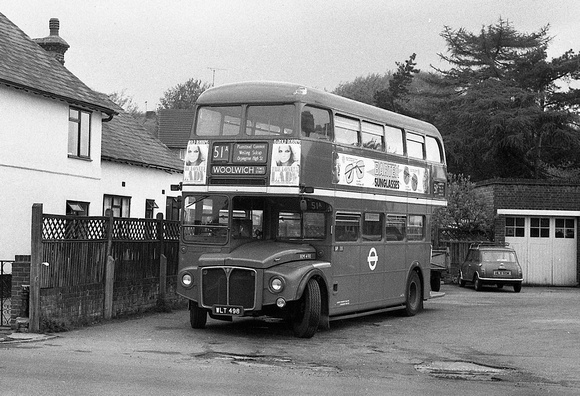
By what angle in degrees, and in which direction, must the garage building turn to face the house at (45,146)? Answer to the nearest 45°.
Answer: approximately 45° to its right

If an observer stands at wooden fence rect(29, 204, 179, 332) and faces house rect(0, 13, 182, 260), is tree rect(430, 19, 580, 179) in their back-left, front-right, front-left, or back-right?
front-right

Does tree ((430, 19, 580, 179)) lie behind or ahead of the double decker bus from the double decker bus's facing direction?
behind

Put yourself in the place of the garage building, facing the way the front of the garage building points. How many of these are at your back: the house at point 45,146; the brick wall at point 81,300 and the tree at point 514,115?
1

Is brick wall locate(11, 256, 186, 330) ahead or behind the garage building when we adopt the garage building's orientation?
ahead

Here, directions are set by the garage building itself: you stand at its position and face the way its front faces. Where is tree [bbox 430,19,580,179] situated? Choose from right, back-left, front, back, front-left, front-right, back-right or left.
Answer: back

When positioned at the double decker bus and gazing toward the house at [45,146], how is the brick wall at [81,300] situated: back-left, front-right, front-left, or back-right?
front-left

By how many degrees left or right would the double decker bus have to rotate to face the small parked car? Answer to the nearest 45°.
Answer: approximately 180°

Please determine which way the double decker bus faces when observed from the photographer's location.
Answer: facing the viewer and to the left of the viewer

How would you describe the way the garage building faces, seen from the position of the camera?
facing the viewer
